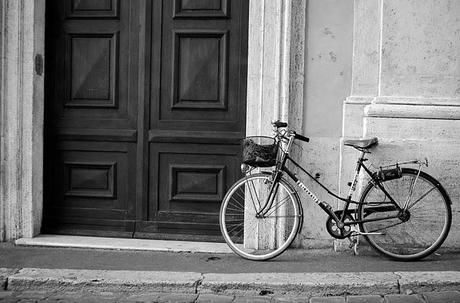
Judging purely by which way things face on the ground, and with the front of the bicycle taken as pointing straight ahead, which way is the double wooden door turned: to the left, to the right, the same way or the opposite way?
to the left

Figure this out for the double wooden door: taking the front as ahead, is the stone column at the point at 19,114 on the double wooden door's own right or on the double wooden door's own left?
on the double wooden door's own right

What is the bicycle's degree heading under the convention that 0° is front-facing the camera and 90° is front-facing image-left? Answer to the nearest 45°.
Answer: approximately 90°

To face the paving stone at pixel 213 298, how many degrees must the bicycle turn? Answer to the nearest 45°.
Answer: approximately 45° to its left

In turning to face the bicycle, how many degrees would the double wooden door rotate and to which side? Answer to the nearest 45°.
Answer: approximately 45° to its left

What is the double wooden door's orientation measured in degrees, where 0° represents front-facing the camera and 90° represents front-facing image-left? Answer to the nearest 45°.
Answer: approximately 0°

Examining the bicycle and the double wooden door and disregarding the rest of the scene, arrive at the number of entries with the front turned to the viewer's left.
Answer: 1

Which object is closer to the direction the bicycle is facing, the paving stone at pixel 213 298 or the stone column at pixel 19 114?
the stone column

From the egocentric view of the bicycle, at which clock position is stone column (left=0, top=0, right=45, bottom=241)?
The stone column is roughly at 12 o'clock from the bicycle.

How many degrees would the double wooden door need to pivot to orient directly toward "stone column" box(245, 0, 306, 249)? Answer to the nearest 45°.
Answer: approximately 45° to its left

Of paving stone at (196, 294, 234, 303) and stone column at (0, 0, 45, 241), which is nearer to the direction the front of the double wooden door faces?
the paving stone

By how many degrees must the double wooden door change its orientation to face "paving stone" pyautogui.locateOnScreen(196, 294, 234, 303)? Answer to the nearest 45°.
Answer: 0° — it already faces it
